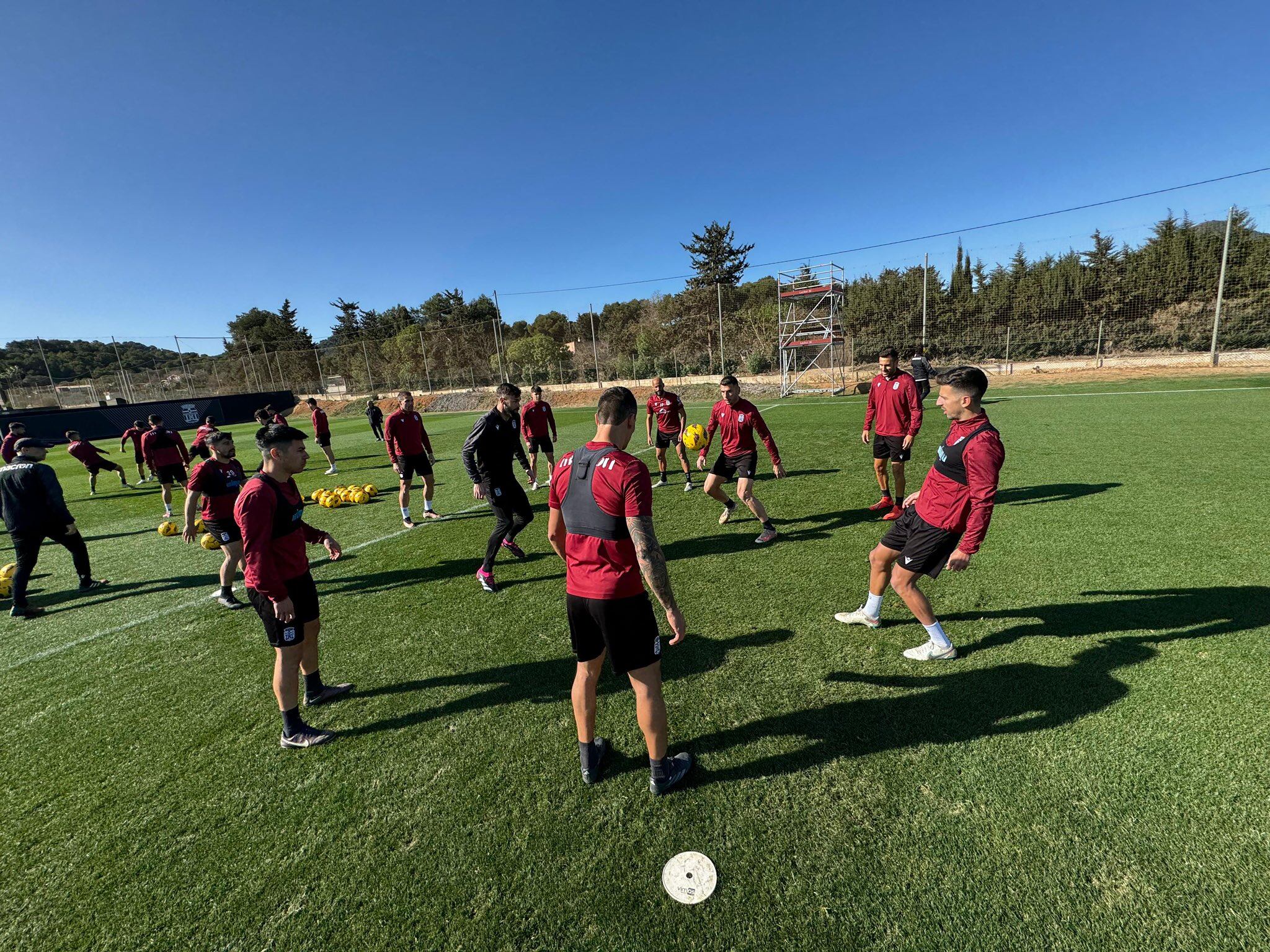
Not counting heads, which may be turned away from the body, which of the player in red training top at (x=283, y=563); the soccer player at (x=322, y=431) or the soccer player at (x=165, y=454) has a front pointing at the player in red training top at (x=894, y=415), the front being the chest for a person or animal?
the player in red training top at (x=283, y=563)

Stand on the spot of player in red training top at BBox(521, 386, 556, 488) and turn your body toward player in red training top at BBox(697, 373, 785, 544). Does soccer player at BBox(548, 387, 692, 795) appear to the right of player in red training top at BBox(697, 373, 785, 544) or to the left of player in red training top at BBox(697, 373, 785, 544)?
right

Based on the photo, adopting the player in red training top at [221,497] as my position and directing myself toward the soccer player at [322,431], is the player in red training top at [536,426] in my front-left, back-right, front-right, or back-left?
front-right

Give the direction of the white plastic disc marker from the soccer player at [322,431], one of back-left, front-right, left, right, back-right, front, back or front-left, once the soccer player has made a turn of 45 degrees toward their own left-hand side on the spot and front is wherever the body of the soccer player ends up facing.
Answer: front-left

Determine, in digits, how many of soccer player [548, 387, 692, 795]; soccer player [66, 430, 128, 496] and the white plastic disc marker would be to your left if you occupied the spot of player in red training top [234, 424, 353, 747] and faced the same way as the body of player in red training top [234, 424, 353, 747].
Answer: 1

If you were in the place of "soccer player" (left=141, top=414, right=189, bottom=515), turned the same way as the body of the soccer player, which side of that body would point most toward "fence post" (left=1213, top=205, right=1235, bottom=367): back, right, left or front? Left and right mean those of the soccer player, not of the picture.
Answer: right

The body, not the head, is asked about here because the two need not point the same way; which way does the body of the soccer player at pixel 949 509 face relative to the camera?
to the viewer's left

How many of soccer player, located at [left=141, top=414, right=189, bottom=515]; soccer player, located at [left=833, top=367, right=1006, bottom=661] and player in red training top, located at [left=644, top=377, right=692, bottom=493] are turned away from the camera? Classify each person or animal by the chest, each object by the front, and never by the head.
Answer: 1

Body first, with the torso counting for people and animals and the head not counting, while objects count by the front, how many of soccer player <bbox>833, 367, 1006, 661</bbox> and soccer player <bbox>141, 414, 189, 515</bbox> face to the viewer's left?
1

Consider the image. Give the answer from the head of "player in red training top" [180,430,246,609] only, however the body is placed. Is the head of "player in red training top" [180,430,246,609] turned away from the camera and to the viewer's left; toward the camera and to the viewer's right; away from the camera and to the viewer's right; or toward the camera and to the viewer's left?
toward the camera and to the viewer's right

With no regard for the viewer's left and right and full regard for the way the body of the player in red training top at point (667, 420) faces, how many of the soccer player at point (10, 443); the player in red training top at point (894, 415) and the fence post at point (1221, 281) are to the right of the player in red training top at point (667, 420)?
1

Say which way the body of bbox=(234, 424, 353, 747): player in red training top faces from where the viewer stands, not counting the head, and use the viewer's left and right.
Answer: facing to the right of the viewer

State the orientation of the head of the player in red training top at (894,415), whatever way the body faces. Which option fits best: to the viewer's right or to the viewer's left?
to the viewer's left

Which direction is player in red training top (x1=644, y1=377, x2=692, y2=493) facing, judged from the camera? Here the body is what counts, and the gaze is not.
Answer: toward the camera

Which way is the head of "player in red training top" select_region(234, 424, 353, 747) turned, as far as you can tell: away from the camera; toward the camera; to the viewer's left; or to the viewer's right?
to the viewer's right

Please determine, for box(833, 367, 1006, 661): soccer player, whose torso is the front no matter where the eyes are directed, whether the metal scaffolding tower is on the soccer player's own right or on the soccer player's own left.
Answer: on the soccer player's own right

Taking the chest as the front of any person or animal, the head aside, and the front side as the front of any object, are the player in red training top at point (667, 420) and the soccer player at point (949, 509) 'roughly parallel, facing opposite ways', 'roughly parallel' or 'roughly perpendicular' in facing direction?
roughly perpendicular
